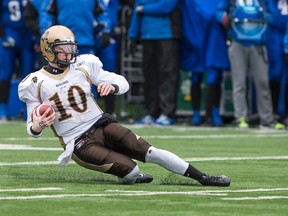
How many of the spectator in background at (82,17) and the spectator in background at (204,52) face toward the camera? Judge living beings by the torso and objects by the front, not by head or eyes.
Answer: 2

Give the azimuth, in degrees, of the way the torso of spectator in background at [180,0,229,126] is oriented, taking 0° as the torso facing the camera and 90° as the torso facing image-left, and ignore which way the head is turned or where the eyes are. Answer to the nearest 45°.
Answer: approximately 0°

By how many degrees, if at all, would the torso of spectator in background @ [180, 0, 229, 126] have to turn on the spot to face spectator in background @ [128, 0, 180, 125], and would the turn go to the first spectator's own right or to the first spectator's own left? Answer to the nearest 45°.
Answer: approximately 90° to the first spectator's own right
